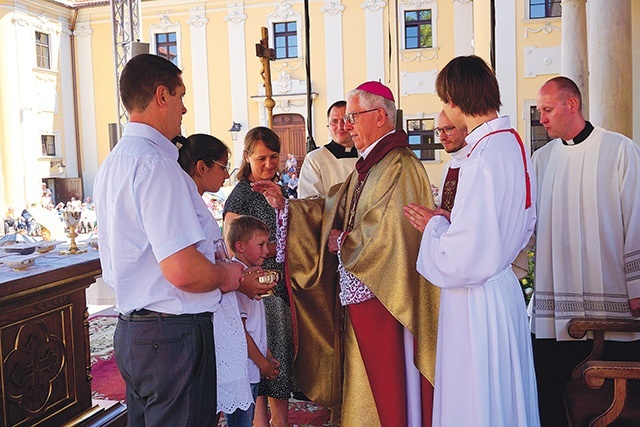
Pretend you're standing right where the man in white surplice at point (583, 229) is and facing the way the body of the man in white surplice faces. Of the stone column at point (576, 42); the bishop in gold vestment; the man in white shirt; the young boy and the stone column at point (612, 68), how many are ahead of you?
3

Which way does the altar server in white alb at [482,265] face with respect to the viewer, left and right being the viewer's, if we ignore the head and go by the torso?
facing away from the viewer and to the left of the viewer

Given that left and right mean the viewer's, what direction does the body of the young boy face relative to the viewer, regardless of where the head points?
facing to the right of the viewer

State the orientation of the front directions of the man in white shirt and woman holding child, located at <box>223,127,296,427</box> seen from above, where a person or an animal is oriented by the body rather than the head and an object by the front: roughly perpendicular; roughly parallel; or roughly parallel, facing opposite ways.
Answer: roughly perpendicular

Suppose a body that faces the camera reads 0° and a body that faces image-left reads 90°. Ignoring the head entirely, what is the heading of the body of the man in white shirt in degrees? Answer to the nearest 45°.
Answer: approximately 225°

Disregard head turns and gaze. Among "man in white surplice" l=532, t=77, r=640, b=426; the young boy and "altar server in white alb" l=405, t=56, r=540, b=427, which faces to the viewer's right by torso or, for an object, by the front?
the young boy
